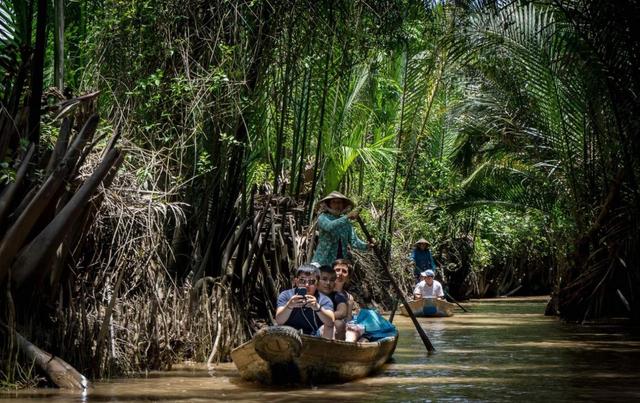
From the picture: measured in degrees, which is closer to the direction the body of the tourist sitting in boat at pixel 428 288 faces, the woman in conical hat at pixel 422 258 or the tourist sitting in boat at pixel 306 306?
the tourist sitting in boat

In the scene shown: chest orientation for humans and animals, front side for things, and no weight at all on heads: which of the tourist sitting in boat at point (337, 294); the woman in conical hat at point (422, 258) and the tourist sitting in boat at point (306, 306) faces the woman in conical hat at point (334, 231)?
the woman in conical hat at point (422, 258)

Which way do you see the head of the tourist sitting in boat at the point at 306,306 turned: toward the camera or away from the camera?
toward the camera

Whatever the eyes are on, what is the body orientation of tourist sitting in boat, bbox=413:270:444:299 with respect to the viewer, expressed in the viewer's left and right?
facing the viewer

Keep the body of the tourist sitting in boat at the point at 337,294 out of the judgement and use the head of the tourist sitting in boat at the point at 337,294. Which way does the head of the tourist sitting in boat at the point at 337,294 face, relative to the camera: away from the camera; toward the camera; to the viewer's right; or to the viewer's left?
toward the camera

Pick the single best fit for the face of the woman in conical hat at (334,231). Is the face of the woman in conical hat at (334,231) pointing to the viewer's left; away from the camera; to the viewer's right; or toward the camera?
toward the camera

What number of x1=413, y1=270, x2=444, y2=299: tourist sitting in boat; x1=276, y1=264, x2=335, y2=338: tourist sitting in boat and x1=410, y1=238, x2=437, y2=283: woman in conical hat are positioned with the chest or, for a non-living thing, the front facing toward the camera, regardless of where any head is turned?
3

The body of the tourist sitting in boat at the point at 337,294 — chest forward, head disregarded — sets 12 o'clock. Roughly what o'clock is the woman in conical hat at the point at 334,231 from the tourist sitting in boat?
The woman in conical hat is roughly at 6 o'clock from the tourist sitting in boat.

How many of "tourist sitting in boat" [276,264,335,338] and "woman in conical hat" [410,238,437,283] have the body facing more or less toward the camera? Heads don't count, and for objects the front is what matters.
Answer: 2

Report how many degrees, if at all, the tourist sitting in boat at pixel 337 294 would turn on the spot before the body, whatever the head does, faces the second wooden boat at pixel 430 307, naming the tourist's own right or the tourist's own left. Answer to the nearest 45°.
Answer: approximately 180°

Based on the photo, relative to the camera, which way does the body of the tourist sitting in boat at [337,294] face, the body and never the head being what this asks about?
toward the camera

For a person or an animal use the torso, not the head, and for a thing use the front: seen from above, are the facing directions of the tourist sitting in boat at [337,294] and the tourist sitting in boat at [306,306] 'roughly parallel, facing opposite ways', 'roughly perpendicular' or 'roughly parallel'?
roughly parallel

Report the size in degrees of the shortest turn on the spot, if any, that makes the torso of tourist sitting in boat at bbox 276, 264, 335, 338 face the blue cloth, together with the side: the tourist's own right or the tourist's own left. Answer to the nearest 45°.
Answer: approximately 135° to the tourist's own left

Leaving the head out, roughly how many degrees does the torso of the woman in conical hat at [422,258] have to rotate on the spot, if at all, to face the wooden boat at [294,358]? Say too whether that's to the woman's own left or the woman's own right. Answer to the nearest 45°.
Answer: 0° — they already face it

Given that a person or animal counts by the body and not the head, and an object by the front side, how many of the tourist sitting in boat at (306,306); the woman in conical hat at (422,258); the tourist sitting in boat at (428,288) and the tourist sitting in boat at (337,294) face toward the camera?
4

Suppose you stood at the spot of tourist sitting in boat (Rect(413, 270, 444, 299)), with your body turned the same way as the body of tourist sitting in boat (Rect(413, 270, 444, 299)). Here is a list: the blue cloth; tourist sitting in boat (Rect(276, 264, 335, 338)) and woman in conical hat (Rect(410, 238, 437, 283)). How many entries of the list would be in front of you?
2
